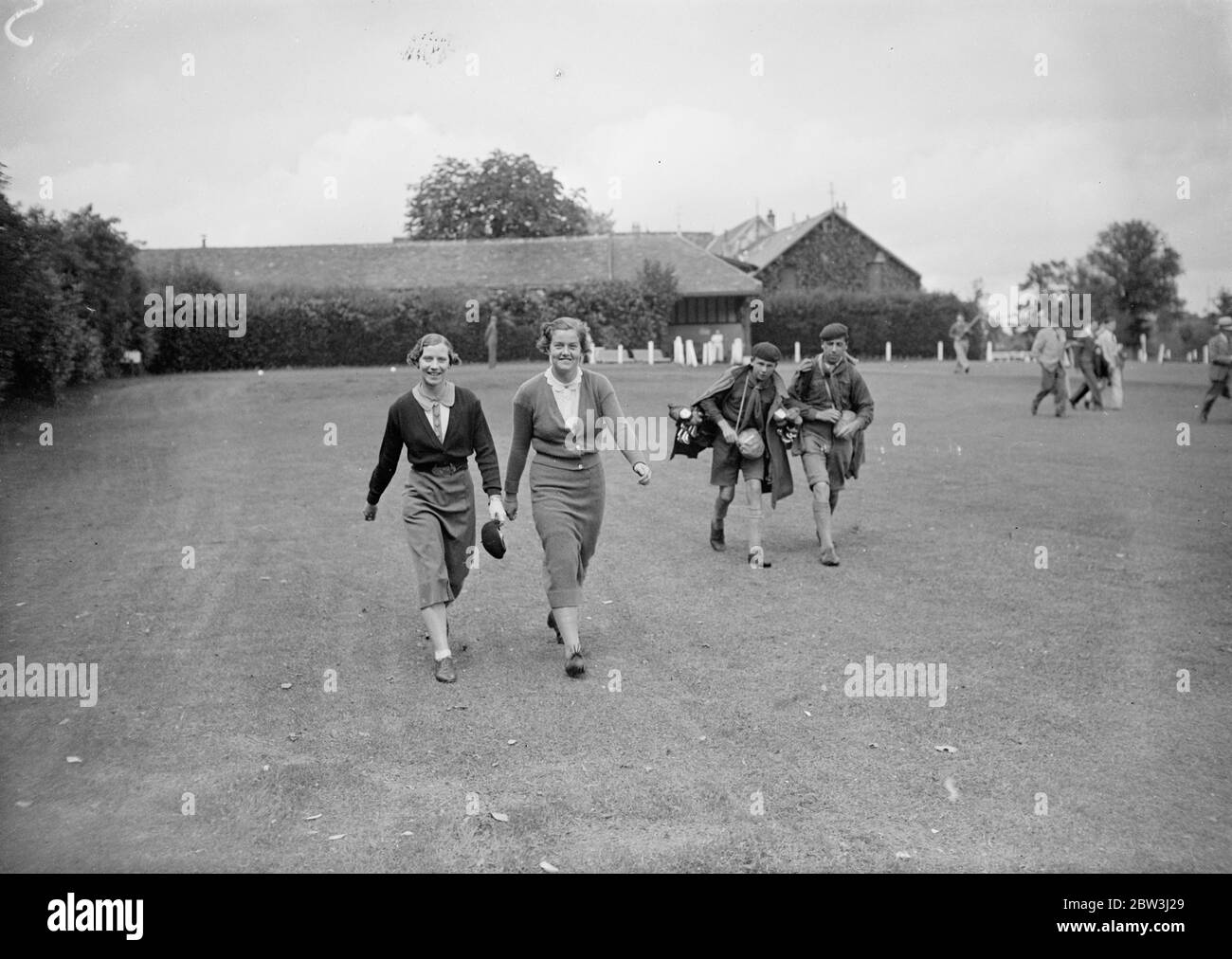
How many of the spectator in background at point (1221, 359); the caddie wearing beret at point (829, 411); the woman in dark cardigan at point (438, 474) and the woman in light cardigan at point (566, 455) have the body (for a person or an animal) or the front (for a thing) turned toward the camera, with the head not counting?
3

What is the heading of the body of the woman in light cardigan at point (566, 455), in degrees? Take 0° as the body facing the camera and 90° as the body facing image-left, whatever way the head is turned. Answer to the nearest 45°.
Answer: approximately 0°

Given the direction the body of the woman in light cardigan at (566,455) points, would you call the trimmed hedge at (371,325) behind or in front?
behind
